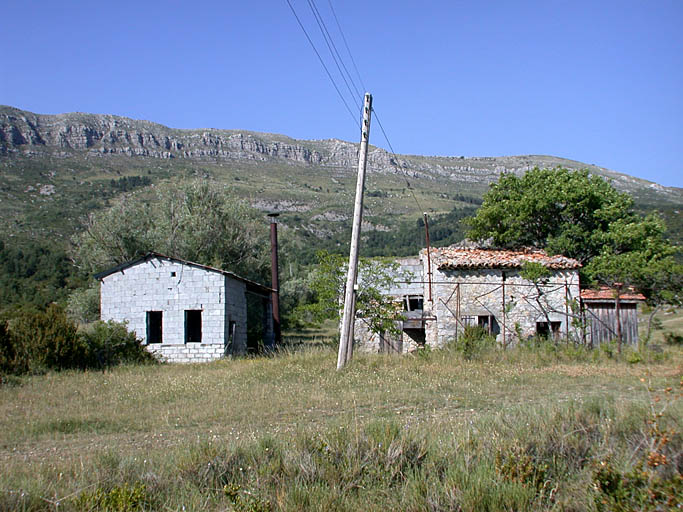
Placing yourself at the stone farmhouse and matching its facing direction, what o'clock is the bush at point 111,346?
The bush is roughly at 2 o'clock from the stone farmhouse.

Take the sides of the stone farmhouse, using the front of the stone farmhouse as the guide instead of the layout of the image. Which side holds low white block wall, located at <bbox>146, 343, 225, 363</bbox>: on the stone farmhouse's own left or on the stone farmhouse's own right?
on the stone farmhouse's own right

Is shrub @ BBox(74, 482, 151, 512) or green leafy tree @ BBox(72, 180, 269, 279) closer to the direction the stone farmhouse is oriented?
the shrub

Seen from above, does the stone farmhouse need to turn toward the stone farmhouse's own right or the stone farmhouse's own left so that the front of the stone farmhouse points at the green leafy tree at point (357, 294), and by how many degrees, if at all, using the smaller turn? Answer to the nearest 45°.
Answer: approximately 45° to the stone farmhouse's own right

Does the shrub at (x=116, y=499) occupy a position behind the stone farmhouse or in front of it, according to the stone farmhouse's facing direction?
in front

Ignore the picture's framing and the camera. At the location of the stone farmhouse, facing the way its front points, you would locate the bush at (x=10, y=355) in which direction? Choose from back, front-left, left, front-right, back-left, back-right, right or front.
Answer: front-right

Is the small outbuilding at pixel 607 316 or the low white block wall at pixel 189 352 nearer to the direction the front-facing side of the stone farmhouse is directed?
the low white block wall

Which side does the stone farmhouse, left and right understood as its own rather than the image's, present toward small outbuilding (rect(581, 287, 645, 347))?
left

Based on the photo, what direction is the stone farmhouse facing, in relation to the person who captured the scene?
facing the viewer

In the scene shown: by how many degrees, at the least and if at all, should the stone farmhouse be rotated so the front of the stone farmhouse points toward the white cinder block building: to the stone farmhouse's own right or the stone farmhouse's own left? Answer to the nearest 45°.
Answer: approximately 90° to the stone farmhouse's own right

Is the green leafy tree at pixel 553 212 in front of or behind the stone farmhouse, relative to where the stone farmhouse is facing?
behind

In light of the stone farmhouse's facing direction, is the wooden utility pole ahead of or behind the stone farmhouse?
ahead
